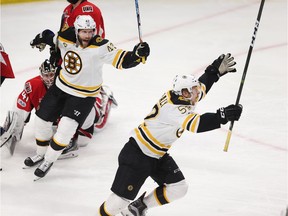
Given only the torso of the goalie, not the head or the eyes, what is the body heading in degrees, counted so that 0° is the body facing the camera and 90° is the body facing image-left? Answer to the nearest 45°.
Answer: approximately 315°
